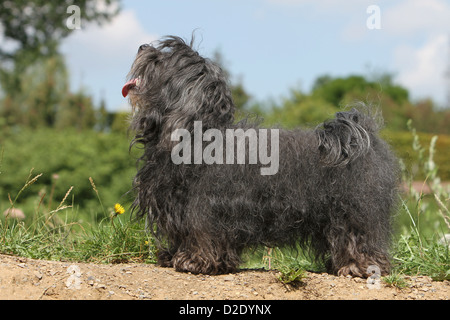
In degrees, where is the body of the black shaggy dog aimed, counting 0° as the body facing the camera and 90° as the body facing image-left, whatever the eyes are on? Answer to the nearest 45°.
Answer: approximately 90°

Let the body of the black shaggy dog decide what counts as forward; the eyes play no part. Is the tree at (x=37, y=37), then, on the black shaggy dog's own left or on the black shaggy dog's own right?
on the black shaggy dog's own right

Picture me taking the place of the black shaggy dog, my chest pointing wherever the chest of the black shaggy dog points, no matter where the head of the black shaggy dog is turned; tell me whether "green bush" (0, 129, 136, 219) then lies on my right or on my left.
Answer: on my right
